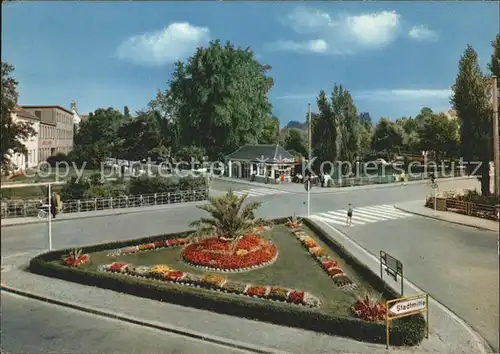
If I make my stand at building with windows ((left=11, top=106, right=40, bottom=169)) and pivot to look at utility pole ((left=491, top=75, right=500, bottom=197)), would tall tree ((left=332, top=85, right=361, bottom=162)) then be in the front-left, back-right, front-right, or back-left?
front-left

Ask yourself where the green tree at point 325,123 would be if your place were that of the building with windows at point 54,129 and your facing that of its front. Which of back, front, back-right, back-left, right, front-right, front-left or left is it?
front-left

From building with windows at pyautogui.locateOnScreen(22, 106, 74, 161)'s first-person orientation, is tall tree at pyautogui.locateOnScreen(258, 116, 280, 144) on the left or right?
on its left

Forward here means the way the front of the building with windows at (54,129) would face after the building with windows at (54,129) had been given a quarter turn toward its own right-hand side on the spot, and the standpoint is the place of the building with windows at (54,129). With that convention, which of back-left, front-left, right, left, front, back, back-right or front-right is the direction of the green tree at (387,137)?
back-left

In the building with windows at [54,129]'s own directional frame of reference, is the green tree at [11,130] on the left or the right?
on its right

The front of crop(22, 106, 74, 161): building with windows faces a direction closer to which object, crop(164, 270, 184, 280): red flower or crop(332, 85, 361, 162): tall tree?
the tall tree

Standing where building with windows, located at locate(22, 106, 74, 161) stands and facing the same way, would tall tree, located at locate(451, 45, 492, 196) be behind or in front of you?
in front
